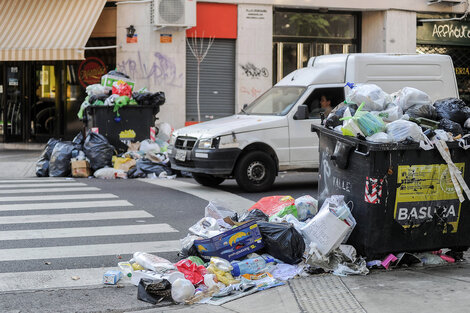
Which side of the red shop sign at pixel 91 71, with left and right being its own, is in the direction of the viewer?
front

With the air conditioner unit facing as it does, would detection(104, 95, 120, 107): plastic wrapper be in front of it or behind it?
in front

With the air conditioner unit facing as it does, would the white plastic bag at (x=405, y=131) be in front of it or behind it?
in front

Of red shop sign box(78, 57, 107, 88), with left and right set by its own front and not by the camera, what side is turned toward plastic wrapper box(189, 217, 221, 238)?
front

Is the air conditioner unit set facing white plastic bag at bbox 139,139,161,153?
yes

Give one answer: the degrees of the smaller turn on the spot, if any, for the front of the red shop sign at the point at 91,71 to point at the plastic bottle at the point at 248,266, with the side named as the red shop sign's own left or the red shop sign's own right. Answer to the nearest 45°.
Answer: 0° — it already faces it

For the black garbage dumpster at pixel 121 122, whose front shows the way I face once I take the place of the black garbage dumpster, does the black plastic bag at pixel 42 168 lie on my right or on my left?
on my right

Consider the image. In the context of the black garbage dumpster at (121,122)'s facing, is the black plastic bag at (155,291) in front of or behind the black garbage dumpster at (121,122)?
in front

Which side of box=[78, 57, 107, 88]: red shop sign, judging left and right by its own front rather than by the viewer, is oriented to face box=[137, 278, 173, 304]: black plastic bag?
front

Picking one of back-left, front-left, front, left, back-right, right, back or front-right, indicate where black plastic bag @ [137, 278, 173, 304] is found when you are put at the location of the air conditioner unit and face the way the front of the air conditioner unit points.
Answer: front

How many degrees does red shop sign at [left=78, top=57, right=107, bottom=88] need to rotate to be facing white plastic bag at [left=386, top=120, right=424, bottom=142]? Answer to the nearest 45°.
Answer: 0° — it already faces it

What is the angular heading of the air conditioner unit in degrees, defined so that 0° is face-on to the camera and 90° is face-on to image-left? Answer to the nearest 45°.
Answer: approximately 0°

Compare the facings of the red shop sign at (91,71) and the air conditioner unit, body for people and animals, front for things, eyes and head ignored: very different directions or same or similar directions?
same or similar directions

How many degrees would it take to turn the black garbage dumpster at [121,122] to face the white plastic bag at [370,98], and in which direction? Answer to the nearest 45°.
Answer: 0° — it already faces it

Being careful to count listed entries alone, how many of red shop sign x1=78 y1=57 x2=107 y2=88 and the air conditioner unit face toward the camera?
2
